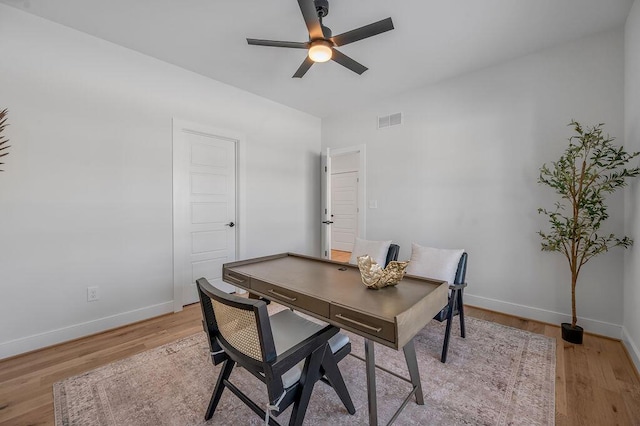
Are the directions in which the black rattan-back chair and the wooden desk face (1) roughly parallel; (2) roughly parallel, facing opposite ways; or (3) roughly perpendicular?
roughly parallel, facing opposite ways

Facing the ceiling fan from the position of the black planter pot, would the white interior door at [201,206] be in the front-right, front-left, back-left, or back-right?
front-right

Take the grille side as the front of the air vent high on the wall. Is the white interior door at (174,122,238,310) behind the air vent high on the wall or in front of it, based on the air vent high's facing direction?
in front

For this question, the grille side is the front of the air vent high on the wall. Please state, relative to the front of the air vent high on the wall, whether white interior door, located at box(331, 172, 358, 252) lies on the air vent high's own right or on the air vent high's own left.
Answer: on the air vent high's own right

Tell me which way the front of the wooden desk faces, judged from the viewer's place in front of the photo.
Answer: facing the viewer and to the left of the viewer

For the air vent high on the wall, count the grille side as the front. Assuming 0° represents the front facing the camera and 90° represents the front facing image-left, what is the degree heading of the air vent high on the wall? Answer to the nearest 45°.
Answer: approximately 45°

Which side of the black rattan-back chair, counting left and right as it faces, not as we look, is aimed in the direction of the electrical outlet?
left

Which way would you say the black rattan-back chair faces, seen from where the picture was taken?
facing away from the viewer and to the right of the viewer

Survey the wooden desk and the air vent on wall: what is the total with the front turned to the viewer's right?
0

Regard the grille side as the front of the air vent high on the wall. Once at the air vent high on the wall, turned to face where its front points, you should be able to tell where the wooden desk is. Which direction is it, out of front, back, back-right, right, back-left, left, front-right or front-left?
front-left

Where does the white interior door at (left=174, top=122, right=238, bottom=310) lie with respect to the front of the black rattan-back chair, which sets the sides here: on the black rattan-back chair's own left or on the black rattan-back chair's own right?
on the black rattan-back chair's own left

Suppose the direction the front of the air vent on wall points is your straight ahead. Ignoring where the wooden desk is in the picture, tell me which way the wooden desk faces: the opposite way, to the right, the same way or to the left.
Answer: the same way

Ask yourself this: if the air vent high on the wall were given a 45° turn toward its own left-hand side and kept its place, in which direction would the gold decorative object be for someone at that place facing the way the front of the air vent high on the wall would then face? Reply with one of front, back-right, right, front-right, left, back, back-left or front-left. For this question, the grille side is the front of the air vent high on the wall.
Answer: front

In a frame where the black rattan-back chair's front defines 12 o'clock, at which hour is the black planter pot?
The black planter pot is roughly at 1 o'clock from the black rattan-back chair.
